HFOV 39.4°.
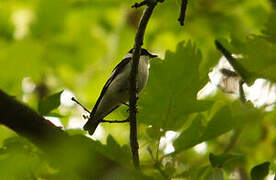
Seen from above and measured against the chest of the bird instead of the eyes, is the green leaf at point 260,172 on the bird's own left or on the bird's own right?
on the bird's own right

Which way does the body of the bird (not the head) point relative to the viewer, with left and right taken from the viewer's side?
facing to the right of the viewer
